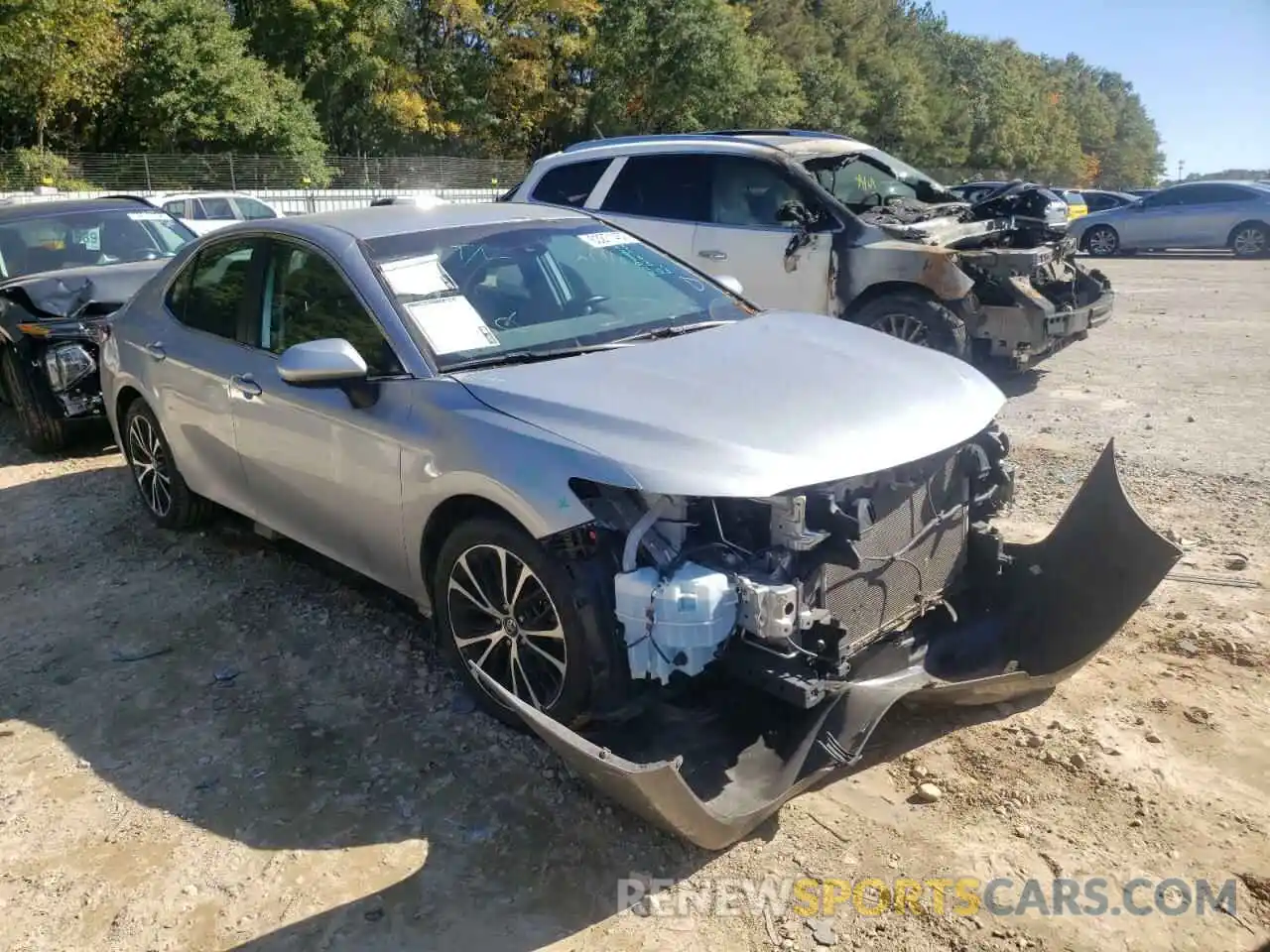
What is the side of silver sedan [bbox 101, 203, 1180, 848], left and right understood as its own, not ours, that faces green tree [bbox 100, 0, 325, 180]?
back

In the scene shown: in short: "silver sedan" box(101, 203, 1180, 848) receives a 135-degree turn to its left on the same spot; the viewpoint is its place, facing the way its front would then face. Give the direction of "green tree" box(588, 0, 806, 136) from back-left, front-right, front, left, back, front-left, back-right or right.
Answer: front

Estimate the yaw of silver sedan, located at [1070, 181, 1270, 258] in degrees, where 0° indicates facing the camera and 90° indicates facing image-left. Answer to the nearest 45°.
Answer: approximately 90°

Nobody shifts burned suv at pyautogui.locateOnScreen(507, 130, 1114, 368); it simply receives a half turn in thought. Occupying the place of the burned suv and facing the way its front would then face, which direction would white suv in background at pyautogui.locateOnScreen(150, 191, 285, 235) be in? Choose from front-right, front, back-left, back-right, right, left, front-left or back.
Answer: front

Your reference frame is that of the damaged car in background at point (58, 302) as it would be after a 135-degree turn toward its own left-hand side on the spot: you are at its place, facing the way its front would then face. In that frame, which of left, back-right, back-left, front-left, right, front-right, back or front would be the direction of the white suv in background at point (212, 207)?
front

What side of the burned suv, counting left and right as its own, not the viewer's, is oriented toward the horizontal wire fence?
back

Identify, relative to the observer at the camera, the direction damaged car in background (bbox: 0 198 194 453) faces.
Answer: facing the viewer and to the right of the viewer

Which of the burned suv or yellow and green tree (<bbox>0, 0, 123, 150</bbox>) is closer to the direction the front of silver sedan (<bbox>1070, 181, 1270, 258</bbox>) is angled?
the yellow and green tree

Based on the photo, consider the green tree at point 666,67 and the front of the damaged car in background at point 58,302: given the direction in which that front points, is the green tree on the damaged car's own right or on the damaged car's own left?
on the damaged car's own left

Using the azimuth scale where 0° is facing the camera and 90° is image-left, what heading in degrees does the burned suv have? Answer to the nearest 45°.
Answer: approximately 315°
